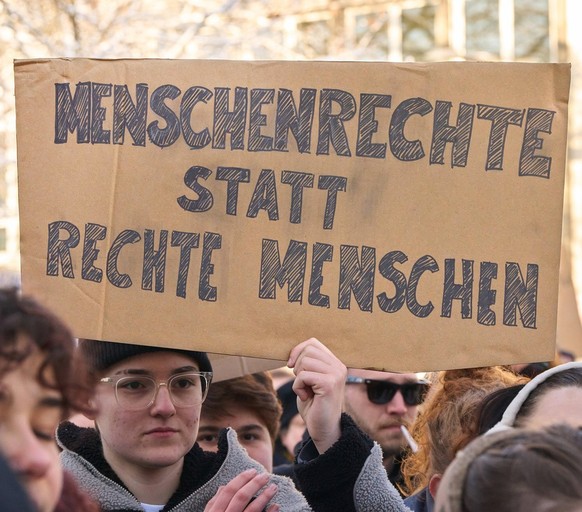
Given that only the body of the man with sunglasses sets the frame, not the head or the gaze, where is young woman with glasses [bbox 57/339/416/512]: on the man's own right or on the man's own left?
on the man's own right

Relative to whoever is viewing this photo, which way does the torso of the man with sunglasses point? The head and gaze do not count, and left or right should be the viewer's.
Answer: facing the viewer and to the right of the viewer
